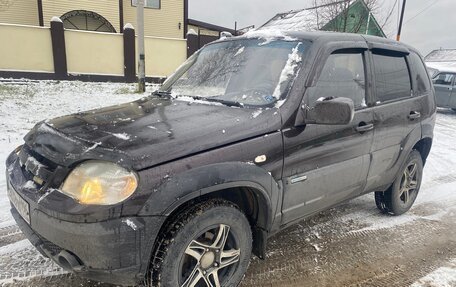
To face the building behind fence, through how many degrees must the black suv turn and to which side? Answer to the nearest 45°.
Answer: approximately 90° to its right

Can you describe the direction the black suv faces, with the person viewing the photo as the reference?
facing the viewer and to the left of the viewer
